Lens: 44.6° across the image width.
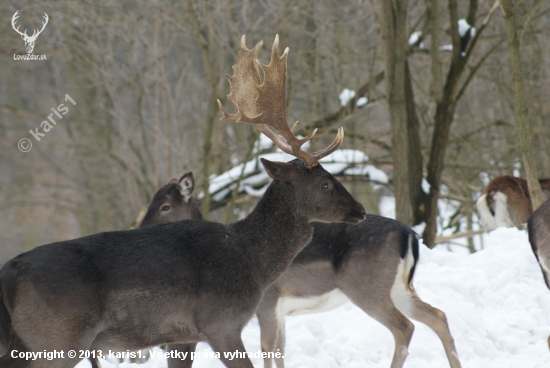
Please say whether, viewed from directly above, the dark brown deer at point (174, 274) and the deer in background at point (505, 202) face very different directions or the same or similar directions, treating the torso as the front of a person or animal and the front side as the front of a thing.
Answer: same or similar directions

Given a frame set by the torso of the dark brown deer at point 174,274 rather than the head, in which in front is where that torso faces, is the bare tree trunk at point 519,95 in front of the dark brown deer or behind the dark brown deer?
in front

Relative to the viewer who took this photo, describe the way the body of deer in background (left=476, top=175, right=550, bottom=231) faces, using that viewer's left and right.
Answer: facing away from the viewer and to the right of the viewer

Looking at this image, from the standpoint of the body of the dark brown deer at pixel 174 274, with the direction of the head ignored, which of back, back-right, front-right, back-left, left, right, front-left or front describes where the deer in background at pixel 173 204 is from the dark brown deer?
left

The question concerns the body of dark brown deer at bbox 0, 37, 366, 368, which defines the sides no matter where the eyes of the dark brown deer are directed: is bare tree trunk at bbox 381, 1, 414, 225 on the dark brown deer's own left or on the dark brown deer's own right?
on the dark brown deer's own left

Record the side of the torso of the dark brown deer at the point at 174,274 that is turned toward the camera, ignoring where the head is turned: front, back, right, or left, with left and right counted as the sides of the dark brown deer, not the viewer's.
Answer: right
